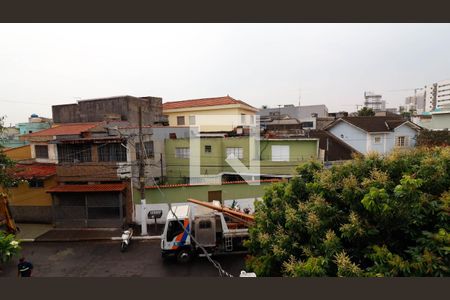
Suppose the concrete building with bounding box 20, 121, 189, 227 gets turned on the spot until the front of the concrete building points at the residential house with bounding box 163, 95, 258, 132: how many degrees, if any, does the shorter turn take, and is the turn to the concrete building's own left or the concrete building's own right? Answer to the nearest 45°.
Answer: approximately 135° to the concrete building's own left

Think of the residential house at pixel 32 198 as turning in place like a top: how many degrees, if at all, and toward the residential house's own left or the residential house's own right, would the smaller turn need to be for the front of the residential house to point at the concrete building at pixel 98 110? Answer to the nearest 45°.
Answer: approximately 135° to the residential house's own left

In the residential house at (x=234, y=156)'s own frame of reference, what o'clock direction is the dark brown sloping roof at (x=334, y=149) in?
the dark brown sloping roof at (x=334, y=149) is roughly at 8 o'clock from the residential house at (x=234, y=156).

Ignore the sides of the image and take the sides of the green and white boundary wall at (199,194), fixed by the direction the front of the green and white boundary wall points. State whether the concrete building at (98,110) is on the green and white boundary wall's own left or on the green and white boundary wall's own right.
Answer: on the green and white boundary wall's own right

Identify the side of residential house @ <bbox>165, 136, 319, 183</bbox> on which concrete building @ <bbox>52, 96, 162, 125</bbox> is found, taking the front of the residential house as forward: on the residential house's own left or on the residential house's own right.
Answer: on the residential house's own right

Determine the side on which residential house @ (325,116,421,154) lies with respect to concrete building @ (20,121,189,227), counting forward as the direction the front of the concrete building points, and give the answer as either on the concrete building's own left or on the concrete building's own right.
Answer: on the concrete building's own left

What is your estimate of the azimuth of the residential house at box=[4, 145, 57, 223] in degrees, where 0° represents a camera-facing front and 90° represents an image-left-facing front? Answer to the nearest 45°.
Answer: approximately 0°

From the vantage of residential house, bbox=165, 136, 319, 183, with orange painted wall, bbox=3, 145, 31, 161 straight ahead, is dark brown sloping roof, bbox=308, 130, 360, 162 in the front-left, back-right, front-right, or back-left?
back-right

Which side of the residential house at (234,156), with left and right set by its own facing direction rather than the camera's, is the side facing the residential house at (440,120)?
left

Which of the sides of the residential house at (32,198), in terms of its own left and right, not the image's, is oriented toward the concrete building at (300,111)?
back

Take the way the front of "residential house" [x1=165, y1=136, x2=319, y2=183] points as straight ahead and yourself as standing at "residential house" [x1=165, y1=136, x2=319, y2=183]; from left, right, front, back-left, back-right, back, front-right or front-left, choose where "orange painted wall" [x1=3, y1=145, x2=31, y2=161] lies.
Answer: right
